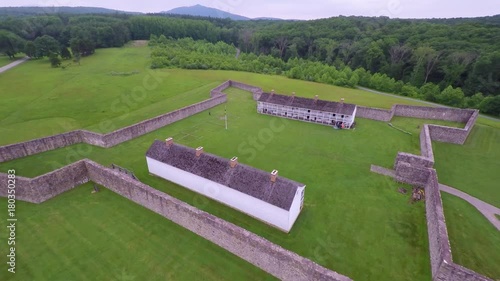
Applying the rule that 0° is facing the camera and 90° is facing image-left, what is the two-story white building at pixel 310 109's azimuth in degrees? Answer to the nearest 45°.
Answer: approximately 0°
